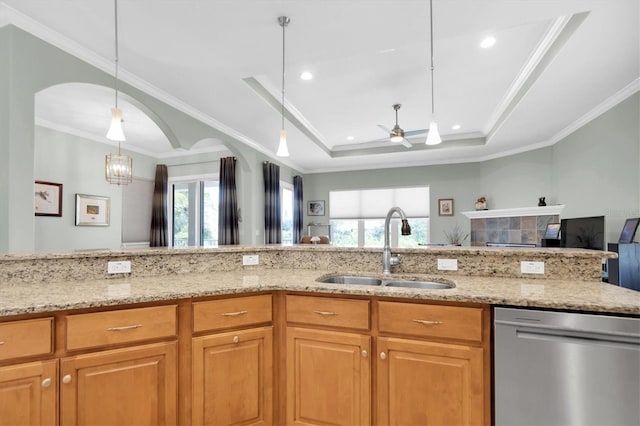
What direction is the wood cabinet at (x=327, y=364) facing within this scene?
toward the camera

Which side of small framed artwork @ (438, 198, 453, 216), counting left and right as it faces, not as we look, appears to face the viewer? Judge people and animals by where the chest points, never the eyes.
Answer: front

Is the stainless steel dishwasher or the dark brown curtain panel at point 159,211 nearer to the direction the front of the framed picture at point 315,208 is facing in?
the stainless steel dishwasher

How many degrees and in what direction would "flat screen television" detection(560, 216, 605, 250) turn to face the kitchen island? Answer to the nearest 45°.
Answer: approximately 45° to its left

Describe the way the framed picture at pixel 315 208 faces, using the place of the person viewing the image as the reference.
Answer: facing the viewer

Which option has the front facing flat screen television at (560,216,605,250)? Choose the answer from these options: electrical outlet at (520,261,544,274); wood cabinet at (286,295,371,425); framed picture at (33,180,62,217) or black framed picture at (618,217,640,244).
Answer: the framed picture at (33,180,62,217)

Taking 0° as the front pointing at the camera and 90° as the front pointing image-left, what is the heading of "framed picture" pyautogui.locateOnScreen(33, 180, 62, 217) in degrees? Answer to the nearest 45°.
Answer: approximately 315°

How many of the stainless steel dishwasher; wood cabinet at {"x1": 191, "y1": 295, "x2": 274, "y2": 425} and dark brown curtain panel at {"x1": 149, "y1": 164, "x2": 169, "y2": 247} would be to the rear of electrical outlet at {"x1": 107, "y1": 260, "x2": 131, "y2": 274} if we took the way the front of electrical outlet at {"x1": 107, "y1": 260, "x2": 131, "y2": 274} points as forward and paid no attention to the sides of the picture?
1

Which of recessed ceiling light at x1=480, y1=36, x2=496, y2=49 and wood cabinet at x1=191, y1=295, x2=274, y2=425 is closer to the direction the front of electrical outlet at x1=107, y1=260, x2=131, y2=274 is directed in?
the wood cabinet

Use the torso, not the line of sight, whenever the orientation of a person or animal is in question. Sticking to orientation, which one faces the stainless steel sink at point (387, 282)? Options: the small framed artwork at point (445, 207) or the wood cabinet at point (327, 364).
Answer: the small framed artwork

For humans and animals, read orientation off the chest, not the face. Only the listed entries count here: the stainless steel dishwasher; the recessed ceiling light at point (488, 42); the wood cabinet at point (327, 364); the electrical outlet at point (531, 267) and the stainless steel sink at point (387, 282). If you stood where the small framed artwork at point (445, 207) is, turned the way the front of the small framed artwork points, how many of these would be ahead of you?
5

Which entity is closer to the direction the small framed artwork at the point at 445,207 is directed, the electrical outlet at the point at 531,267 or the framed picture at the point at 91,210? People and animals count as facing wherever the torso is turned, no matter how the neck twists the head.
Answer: the electrical outlet

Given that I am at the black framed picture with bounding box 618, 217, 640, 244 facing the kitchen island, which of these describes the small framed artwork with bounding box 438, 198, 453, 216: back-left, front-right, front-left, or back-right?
back-right

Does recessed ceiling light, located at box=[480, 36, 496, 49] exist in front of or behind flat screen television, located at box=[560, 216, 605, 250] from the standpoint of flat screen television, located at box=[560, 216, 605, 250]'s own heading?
in front

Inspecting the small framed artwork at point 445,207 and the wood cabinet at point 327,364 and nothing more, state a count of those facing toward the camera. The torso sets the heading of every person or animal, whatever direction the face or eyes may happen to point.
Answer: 2

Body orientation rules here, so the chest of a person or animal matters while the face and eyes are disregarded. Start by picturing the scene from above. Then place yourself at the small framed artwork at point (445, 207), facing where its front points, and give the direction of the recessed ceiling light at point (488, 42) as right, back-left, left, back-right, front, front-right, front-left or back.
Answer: front

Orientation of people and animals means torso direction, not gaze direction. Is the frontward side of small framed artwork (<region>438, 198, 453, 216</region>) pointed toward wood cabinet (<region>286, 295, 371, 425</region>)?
yes

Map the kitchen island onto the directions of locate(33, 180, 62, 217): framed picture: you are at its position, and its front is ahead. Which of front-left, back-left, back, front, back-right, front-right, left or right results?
front-right

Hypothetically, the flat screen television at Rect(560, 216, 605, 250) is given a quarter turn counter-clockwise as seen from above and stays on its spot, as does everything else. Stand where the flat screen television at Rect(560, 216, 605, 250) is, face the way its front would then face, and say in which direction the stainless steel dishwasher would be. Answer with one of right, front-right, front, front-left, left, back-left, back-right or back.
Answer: front-right

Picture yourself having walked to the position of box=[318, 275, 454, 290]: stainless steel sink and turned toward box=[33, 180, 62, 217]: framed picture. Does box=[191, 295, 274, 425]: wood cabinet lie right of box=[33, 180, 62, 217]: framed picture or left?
left

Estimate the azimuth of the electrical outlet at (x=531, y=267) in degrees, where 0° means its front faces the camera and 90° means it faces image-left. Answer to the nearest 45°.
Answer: approximately 0°
